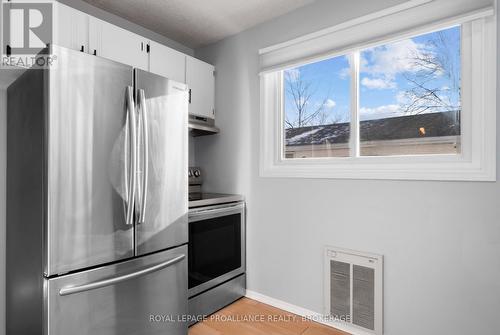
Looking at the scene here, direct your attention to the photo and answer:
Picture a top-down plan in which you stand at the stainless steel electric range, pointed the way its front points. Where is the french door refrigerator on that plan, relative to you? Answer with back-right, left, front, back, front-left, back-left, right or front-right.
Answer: right

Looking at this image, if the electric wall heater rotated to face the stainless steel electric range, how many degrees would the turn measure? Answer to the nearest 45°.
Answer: approximately 45° to its right

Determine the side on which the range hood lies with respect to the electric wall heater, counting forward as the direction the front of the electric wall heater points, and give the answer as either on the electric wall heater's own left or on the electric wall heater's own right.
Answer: on the electric wall heater's own right

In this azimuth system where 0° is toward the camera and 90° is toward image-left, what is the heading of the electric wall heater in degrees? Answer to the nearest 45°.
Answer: approximately 45°

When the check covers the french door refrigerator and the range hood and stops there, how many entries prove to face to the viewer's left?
0

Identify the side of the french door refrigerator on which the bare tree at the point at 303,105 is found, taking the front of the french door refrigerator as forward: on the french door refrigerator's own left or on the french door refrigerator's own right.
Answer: on the french door refrigerator's own left

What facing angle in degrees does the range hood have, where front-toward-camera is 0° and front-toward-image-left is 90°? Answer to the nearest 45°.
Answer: approximately 315°

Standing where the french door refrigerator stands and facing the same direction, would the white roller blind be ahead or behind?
ahead

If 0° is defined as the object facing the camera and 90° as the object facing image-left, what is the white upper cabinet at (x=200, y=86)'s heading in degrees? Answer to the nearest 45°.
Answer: approximately 315°

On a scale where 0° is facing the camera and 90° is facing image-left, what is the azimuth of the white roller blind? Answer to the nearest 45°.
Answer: approximately 45°
